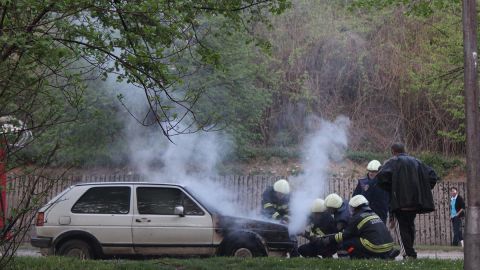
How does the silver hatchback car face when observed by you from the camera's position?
facing to the right of the viewer

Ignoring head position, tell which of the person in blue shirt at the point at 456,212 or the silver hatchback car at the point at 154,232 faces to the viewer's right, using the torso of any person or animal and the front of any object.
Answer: the silver hatchback car

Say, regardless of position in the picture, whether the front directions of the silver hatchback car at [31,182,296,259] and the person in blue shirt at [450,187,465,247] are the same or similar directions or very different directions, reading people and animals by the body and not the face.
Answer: very different directions

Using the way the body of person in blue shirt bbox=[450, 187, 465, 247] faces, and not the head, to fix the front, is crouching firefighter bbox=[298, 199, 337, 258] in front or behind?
in front

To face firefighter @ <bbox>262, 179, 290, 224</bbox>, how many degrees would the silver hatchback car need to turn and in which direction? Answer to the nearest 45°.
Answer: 0° — it already faces them

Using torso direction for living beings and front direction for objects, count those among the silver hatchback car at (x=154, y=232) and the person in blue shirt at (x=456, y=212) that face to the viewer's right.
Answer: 1

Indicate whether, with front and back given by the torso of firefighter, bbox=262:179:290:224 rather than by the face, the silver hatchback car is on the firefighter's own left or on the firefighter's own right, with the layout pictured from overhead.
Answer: on the firefighter's own right

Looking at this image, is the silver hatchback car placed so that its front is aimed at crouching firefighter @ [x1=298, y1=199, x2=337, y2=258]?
yes

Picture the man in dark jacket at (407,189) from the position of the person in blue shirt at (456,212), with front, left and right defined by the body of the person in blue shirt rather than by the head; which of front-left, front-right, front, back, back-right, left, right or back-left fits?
front-left

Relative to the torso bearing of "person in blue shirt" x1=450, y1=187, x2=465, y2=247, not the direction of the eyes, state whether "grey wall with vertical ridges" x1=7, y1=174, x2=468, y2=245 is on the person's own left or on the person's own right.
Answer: on the person's own right
